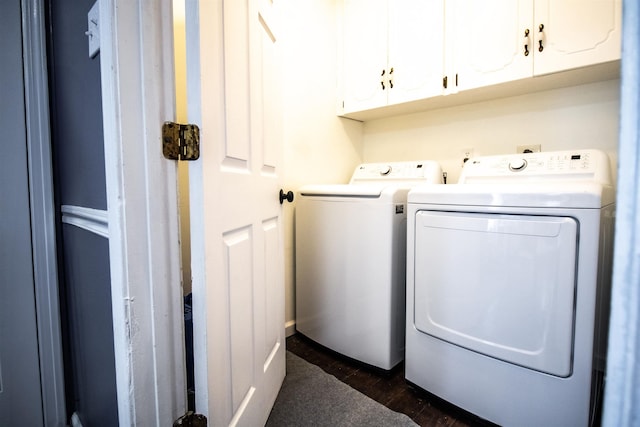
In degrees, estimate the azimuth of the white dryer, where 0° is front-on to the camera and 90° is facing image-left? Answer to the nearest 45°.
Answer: approximately 45°

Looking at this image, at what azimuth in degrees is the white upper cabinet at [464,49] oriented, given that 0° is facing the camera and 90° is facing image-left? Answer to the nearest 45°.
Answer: approximately 45°

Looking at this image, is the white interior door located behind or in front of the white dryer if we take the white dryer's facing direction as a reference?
in front

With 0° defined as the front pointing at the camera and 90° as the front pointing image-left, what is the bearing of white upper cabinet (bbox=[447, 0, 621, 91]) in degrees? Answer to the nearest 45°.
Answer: approximately 45°

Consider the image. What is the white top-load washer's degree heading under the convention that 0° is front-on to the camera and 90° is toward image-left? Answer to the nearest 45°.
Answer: approximately 45°

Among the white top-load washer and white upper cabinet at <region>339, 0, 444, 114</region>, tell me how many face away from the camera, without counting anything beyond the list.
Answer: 0

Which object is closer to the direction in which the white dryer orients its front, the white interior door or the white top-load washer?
the white interior door

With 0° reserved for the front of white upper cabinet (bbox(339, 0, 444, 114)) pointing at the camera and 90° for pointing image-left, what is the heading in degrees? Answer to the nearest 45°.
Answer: approximately 45°

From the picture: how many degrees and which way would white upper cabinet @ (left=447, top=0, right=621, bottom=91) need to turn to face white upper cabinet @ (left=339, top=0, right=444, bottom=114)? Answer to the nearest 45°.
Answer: approximately 45° to its right
